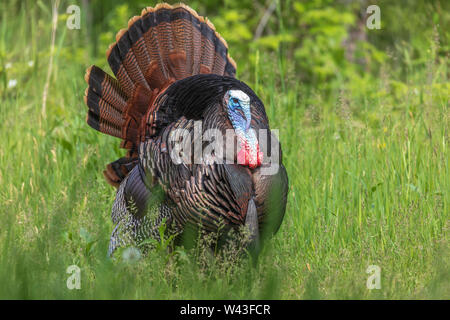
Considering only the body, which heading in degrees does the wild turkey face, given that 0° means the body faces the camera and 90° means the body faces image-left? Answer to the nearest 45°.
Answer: approximately 315°
